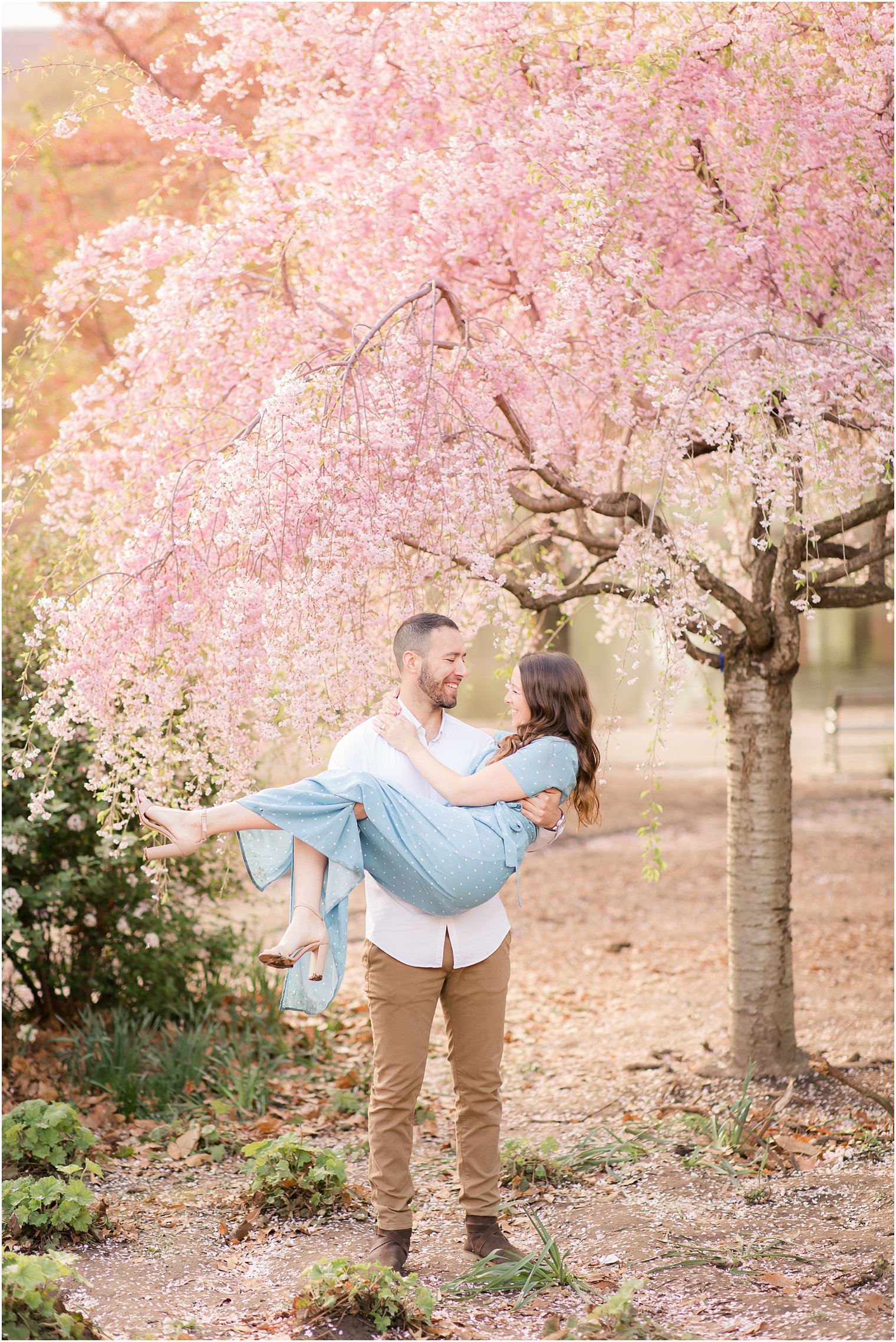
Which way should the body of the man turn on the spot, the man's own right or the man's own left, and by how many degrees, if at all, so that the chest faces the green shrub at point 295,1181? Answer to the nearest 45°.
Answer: approximately 135° to the man's own right

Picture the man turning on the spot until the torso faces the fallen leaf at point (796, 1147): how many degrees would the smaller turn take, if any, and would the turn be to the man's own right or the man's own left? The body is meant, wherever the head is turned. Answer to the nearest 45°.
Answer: approximately 135° to the man's own left

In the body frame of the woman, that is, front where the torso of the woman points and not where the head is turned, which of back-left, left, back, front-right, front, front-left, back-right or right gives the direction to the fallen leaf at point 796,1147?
back-right

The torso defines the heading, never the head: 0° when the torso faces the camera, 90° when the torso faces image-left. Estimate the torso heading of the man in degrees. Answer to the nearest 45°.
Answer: approximately 0°

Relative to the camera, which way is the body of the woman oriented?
to the viewer's left
